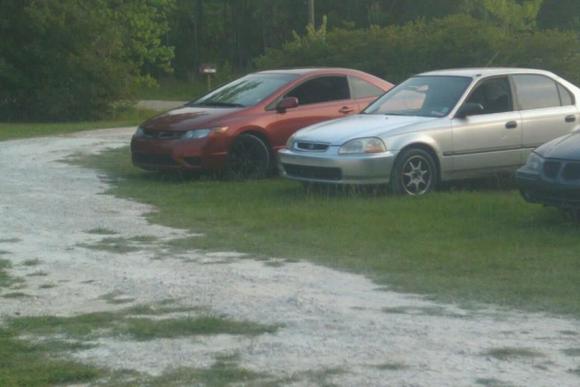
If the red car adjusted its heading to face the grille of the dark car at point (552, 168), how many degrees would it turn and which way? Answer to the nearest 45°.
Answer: approximately 90° to its left

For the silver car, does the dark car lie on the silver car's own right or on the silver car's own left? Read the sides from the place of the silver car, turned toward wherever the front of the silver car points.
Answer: on the silver car's own left

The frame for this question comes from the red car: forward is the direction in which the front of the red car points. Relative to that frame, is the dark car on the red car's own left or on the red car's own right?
on the red car's own left

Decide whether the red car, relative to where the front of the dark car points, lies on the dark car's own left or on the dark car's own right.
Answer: on the dark car's own right

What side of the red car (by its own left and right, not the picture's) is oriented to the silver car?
left

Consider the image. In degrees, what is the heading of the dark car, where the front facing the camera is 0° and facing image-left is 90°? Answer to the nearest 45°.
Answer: approximately 45°

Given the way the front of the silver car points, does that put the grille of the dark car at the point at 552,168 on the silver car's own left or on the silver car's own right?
on the silver car's own left

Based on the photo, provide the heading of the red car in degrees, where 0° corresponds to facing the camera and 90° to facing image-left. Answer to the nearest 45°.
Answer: approximately 45°

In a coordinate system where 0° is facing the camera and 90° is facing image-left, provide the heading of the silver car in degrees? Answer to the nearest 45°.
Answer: approximately 45°

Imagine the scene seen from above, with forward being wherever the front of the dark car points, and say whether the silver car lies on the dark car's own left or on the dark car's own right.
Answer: on the dark car's own right
